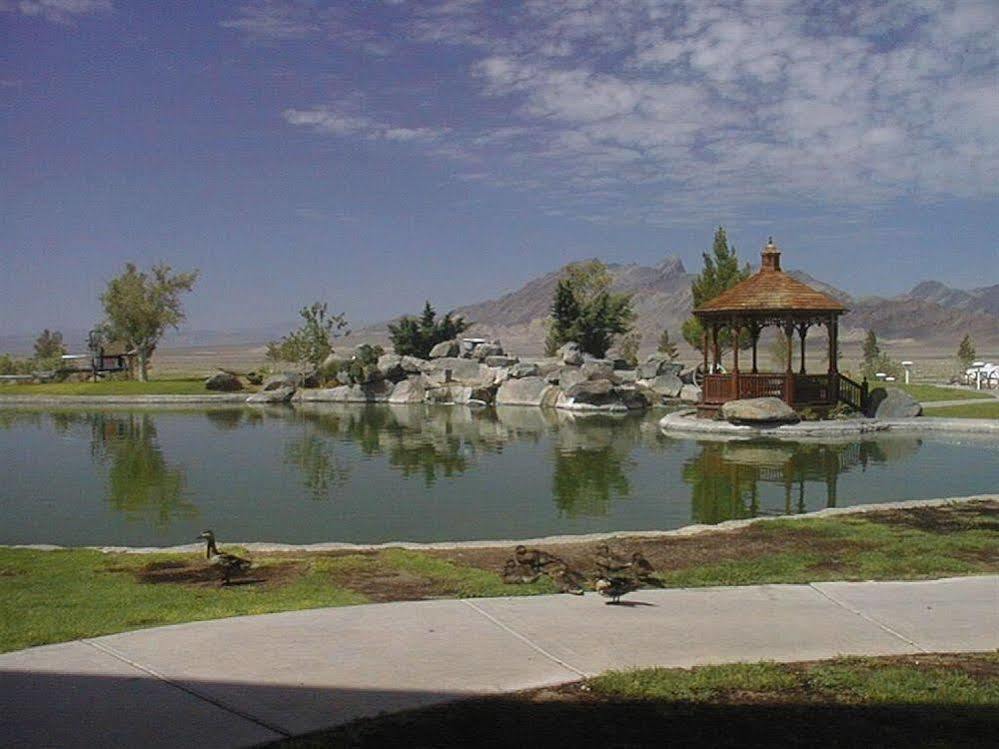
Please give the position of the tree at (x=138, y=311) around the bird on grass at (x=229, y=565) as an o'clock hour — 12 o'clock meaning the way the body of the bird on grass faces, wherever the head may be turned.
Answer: The tree is roughly at 3 o'clock from the bird on grass.

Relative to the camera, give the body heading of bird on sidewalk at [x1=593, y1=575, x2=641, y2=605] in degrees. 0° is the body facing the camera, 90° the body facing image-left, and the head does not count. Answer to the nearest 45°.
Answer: approximately 90°

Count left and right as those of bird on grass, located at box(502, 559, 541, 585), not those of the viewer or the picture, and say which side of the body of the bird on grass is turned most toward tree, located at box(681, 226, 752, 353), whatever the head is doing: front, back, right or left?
right

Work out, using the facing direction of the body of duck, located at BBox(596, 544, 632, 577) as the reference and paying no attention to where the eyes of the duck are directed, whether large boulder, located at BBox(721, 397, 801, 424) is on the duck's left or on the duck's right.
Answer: on the duck's right

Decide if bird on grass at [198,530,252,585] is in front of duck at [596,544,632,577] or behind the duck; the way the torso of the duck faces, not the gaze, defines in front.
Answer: in front

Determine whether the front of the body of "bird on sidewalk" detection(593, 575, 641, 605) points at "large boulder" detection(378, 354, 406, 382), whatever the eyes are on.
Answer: no

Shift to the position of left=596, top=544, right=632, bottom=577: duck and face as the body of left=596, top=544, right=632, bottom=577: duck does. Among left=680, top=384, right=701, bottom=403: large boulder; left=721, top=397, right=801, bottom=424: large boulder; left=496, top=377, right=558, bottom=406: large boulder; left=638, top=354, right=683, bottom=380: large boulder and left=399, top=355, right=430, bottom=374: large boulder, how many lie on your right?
5

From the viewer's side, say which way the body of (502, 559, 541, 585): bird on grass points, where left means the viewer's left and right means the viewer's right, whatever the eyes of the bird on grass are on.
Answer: facing to the left of the viewer

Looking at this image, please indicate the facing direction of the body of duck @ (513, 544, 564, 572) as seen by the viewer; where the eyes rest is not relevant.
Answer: to the viewer's left

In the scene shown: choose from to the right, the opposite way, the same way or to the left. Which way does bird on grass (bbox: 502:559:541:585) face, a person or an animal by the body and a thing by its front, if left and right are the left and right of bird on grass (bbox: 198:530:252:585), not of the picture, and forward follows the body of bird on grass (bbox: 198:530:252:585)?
the same way

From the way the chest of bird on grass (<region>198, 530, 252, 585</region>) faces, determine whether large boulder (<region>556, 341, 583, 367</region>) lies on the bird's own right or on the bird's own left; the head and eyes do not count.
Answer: on the bird's own right

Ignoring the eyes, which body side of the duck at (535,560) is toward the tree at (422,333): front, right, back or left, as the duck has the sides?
right

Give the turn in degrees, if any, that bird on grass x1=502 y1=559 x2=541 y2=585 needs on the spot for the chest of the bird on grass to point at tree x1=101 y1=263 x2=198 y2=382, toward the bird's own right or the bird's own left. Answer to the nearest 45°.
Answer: approximately 45° to the bird's own right

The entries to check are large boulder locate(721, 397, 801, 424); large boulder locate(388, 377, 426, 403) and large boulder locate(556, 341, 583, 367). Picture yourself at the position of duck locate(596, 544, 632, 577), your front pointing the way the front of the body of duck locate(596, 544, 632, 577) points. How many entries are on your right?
3

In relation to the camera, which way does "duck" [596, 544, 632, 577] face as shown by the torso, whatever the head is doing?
to the viewer's left

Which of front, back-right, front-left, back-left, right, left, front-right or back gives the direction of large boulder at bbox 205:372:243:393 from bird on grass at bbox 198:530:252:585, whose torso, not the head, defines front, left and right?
right

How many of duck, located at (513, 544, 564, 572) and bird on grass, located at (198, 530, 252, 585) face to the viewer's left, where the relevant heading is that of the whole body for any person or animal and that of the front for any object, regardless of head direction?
2

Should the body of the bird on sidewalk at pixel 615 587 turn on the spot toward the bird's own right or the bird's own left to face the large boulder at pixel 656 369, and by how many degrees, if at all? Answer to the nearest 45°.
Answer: approximately 90° to the bird's own right

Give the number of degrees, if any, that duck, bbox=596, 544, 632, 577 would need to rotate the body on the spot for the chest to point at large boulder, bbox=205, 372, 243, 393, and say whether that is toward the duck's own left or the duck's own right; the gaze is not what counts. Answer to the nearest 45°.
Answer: approximately 45° to the duck's own right

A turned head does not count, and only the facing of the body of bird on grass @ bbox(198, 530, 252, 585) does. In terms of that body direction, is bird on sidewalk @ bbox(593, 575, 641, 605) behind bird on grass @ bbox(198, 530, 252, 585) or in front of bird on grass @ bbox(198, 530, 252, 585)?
behind

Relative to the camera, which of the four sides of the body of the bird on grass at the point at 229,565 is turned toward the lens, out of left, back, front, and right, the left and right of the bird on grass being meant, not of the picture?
left

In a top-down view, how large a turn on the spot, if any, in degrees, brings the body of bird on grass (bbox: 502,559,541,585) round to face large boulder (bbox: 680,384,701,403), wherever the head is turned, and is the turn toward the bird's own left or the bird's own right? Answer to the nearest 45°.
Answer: approximately 90° to the bird's own right
